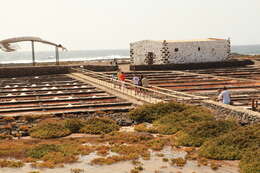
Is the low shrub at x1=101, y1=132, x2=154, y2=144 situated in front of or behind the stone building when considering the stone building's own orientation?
in front

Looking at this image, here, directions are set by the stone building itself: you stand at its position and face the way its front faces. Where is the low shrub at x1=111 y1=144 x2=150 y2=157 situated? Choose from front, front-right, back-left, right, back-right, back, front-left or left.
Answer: front-left

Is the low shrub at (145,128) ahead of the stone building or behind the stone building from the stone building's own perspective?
ahead

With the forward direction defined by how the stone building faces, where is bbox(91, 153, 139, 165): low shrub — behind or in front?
in front

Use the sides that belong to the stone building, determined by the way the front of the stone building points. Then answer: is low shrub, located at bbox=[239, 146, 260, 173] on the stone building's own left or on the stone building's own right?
on the stone building's own left

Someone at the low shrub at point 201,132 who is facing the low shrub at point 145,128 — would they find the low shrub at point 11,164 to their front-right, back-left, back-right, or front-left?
front-left

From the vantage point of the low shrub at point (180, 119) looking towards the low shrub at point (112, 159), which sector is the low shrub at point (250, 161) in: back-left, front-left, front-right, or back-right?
front-left

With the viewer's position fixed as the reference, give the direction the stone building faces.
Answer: facing the viewer and to the left of the viewer
